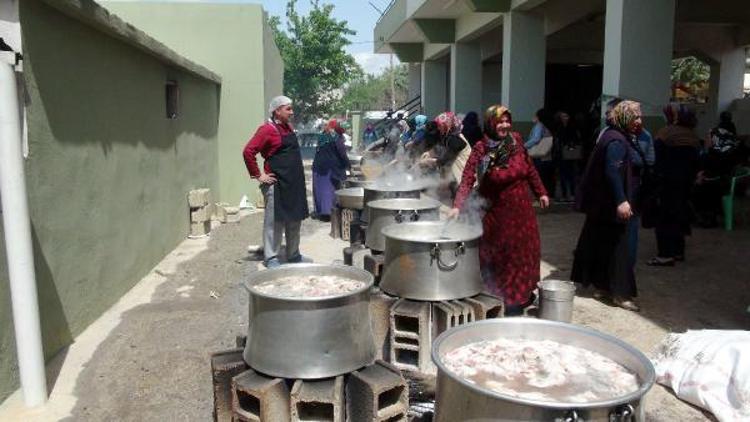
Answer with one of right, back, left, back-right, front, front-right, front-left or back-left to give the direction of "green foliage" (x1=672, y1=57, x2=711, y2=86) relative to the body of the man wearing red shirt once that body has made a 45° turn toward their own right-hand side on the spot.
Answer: back-left

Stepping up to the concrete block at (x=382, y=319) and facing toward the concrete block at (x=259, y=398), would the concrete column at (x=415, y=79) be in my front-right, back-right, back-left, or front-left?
back-right

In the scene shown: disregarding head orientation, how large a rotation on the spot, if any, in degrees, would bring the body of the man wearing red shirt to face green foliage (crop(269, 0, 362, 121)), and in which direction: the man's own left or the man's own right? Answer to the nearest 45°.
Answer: approximately 135° to the man's own left

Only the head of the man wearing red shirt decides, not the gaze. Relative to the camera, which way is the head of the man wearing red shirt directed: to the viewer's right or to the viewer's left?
to the viewer's right

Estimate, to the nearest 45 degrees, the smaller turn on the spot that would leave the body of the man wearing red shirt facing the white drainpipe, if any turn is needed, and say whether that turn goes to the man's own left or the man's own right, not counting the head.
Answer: approximately 90° to the man's own right

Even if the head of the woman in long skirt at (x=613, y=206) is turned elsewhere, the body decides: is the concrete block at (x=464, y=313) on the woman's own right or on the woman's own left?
on the woman's own right

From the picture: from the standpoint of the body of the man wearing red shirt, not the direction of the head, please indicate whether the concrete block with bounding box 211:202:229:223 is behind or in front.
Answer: behind

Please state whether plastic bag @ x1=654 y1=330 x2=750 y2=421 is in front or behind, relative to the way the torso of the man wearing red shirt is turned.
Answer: in front

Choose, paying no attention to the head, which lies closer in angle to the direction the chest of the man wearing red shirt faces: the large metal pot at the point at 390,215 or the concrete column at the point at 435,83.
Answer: the large metal pot

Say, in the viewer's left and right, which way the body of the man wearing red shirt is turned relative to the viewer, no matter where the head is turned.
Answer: facing the viewer and to the right of the viewer

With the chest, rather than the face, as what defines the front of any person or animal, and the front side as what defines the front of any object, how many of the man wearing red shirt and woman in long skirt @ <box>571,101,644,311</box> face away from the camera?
0
